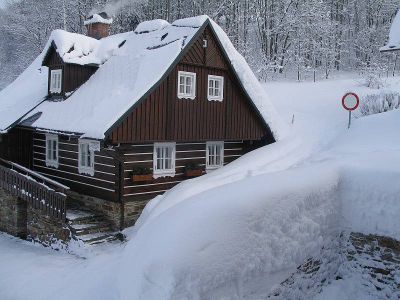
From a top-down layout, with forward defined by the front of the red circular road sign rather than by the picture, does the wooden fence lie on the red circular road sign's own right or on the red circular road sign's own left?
on the red circular road sign's own right

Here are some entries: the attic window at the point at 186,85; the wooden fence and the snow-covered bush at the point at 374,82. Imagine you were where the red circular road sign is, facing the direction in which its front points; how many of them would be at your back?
1

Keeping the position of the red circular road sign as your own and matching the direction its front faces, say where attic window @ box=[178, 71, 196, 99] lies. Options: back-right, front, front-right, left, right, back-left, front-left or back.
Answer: front-right

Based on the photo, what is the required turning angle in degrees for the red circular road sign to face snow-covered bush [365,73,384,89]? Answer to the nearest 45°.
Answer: approximately 180°

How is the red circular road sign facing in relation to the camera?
toward the camera

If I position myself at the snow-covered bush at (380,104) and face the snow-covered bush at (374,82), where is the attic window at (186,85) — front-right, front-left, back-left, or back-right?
back-left

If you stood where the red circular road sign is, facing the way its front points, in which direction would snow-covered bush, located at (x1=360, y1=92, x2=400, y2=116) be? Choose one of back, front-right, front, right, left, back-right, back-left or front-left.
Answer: back-left

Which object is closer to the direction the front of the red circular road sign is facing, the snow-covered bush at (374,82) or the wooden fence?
the wooden fence
